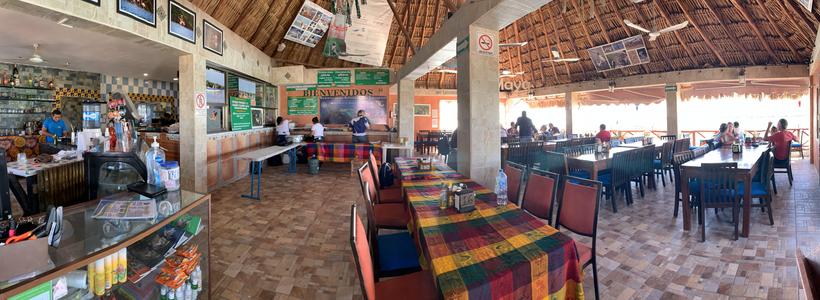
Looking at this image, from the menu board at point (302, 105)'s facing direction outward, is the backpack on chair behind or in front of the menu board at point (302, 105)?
in front

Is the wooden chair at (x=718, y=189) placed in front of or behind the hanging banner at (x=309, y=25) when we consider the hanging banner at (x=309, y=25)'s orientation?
in front

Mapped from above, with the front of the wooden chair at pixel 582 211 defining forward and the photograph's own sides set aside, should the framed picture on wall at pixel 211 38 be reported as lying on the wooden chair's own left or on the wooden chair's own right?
on the wooden chair's own right

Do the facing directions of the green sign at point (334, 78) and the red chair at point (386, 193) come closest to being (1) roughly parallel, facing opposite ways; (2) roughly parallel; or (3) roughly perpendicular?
roughly perpendicular

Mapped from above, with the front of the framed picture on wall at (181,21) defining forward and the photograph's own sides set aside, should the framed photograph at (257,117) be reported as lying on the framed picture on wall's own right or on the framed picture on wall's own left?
on the framed picture on wall's own left

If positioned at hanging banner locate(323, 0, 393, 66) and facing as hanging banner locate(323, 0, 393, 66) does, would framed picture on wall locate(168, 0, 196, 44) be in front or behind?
in front

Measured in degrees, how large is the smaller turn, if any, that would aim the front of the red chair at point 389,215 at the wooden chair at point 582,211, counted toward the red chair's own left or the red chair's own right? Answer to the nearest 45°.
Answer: approximately 45° to the red chair's own right

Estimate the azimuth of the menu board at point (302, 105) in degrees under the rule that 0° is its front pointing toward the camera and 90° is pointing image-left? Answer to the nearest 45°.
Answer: approximately 0°

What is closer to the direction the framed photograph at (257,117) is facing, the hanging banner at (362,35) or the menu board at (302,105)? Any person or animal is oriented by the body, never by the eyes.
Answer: the hanging banner

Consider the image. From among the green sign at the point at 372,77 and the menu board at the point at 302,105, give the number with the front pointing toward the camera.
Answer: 2

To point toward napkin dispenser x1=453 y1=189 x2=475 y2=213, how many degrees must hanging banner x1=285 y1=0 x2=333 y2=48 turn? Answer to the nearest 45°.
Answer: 0° — it already faces it
